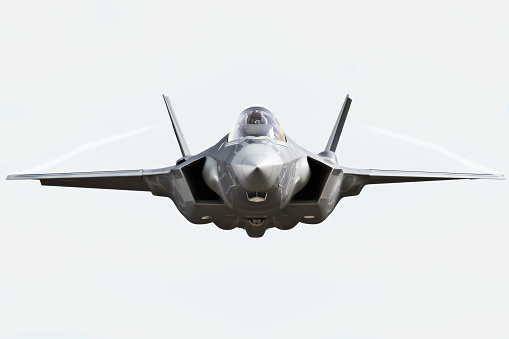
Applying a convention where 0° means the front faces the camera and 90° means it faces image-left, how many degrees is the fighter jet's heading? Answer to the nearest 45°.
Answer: approximately 0°
